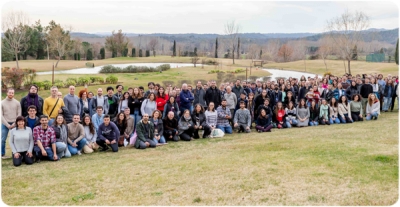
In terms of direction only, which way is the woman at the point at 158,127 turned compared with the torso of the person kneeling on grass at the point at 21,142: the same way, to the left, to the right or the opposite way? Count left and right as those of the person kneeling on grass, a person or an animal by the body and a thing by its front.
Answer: the same way

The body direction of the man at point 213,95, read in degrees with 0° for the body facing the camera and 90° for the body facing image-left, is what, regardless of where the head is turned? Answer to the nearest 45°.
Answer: approximately 0°

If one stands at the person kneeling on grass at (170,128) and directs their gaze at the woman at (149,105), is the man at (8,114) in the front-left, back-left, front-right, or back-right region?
front-left

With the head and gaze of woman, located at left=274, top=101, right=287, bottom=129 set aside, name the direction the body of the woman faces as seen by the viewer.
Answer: toward the camera

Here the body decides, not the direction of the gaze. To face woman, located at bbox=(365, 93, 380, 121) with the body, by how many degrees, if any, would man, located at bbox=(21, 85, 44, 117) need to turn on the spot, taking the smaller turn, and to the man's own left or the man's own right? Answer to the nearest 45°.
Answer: approximately 90° to the man's own left

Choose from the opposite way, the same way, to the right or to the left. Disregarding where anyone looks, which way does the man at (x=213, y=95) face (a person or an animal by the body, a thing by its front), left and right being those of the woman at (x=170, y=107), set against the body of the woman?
the same way

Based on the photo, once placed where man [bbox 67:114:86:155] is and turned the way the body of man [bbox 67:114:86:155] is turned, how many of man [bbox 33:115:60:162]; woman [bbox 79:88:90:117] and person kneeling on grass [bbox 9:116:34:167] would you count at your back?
1

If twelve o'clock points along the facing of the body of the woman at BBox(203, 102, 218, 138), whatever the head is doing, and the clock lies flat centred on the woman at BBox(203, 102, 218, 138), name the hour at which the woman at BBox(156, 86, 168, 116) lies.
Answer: the woman at BBox(156, 86, 168, 116) is roughly at 3 o'clock from the woman at BBox(203, 102, 218, 138).

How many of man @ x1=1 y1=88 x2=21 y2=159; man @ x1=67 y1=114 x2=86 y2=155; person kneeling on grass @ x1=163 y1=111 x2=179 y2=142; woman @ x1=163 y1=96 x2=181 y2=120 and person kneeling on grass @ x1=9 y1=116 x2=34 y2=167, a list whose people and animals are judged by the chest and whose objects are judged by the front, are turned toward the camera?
5

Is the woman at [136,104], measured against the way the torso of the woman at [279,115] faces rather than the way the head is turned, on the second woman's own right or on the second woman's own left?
on the second woman's own right

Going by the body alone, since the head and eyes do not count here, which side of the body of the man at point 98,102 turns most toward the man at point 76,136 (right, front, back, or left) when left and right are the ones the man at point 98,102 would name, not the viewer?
front

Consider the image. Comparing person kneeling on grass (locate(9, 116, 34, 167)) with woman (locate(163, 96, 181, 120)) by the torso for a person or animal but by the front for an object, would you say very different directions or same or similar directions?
same or similar directions

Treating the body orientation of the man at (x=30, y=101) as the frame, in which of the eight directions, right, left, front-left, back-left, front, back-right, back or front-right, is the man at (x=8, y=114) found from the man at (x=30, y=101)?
front-right

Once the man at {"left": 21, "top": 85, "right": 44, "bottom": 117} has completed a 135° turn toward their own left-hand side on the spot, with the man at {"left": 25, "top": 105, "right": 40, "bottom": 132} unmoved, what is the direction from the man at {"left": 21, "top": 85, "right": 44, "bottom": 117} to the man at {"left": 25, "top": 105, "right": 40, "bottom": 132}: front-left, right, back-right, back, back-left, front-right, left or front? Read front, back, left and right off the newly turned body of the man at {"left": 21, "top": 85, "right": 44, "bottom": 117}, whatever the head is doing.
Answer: back-right

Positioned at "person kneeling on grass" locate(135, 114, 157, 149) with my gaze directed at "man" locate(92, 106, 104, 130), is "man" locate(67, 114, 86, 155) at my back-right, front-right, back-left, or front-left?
front-left

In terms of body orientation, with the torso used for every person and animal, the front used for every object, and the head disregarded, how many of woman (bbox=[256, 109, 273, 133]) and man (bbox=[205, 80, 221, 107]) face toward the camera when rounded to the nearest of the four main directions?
2

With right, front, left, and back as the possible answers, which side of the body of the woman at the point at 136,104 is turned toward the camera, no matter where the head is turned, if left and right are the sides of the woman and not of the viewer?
front
